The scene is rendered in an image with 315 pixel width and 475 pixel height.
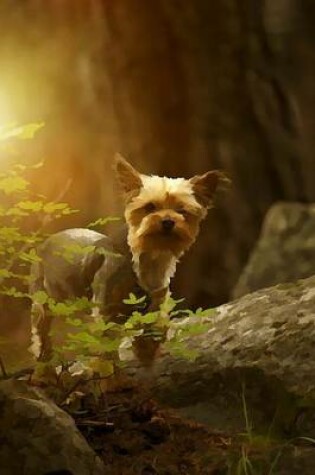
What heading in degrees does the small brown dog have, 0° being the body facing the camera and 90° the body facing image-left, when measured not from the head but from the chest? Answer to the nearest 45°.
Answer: approximately 315°

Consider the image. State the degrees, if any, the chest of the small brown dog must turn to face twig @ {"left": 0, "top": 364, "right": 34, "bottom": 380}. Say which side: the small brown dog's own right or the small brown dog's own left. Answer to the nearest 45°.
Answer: approximately 90° to the small brown dog's own right

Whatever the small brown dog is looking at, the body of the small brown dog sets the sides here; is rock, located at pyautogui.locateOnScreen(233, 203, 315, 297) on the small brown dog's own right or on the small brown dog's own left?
on the small brown dog's own left

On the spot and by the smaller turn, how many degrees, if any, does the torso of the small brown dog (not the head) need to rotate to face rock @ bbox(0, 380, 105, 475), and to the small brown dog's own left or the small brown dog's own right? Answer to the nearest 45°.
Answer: approximately 90° to the small brown dog's own right
